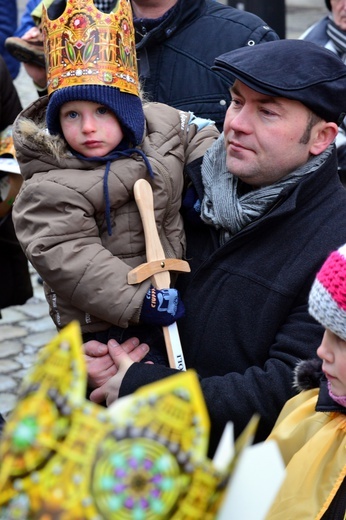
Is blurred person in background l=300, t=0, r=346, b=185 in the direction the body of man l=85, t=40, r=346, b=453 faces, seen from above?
no

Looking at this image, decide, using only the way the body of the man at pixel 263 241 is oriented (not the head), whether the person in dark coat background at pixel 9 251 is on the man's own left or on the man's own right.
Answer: on the man's own right

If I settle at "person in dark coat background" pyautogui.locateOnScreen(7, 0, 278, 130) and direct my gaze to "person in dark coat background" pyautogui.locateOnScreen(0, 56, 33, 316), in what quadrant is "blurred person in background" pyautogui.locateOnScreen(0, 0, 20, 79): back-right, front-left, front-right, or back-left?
front-right

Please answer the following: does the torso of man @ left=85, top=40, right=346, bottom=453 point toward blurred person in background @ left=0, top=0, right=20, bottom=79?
no

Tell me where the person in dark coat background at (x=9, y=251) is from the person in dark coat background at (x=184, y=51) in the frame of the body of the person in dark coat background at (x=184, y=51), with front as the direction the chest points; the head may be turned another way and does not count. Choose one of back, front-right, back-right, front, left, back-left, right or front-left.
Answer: right

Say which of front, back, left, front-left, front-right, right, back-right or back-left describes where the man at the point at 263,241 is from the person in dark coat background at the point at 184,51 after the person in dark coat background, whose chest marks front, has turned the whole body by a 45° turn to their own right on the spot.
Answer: left

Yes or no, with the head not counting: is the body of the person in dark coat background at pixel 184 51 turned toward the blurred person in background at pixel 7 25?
no

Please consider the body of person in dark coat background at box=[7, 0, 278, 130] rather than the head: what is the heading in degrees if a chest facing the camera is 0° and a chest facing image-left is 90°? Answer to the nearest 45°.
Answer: approximately 45°

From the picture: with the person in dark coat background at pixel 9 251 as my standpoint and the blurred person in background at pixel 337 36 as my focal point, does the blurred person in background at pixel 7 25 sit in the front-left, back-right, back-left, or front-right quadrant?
front-left

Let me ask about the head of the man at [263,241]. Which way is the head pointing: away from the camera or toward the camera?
toward the camera
